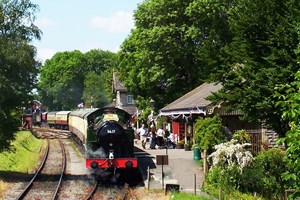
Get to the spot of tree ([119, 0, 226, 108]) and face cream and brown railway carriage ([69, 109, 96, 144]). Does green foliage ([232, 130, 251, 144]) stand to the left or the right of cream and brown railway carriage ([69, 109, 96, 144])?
left

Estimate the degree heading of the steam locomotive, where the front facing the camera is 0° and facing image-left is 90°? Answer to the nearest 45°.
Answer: approximately 0°

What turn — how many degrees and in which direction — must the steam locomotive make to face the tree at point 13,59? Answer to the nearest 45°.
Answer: approximately 90° to its right

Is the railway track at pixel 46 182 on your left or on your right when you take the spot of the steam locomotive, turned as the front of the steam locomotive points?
on your right

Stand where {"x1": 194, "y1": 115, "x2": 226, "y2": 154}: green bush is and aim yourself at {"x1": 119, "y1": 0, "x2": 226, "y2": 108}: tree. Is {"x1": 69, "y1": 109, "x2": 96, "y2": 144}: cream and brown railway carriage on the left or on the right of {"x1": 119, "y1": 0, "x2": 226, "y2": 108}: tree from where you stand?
left

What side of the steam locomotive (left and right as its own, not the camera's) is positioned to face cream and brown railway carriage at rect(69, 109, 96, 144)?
back

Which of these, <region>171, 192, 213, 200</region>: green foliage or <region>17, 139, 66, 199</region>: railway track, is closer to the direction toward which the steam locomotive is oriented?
the green foliage

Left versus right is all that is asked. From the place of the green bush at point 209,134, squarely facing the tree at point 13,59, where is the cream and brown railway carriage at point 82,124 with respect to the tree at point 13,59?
right

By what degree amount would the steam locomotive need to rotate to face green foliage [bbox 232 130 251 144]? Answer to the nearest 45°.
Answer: approximately 90° to its left

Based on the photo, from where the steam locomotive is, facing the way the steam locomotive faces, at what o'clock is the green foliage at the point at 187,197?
The green foliage is roughly at 11 o'clock from the steam locomotive.

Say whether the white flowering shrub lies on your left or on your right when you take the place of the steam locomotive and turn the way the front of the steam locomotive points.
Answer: on your left

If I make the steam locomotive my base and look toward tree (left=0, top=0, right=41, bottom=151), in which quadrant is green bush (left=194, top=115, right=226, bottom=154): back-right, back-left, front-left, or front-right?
back-right

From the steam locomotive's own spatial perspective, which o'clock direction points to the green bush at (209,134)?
The green bush is roughly at 9 o'clock from the steam locomotive.
